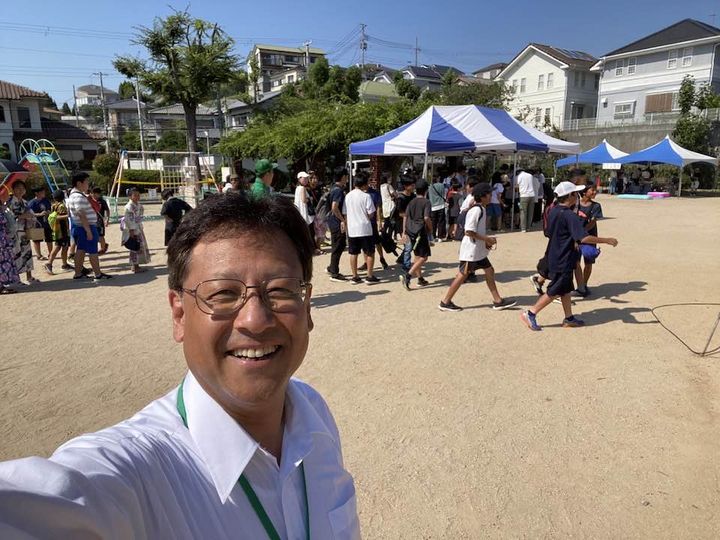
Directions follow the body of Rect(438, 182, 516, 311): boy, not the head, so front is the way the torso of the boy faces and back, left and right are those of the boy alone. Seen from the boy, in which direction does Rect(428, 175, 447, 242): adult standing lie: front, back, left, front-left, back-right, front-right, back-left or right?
left

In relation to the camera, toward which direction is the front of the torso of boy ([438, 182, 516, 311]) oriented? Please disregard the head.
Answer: to the viewer's right

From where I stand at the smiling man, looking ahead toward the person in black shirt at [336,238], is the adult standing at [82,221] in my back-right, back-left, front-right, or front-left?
front-left

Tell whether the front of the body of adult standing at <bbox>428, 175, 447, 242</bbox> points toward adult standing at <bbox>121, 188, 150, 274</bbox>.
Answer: no

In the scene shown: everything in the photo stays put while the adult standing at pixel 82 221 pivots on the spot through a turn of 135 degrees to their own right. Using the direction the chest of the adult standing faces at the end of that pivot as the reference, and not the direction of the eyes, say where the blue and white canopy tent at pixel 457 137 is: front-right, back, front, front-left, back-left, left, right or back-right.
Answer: back-left

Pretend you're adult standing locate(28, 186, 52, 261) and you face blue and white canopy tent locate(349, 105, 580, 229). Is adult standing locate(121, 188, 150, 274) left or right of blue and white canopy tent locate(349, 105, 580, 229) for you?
right

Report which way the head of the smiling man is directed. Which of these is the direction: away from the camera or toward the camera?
toward the camera

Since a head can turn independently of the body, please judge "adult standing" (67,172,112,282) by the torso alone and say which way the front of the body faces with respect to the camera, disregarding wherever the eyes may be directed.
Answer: to the viewer's right

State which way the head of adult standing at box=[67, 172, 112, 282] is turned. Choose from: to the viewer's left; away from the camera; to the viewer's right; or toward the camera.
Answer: to the viewer's right

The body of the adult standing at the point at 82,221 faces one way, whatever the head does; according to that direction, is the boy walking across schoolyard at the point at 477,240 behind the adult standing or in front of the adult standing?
in front

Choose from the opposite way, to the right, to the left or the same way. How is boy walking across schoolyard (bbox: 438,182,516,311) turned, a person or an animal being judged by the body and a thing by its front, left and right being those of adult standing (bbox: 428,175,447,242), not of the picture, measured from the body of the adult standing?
to the right

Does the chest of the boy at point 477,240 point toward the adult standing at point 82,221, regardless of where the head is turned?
no
